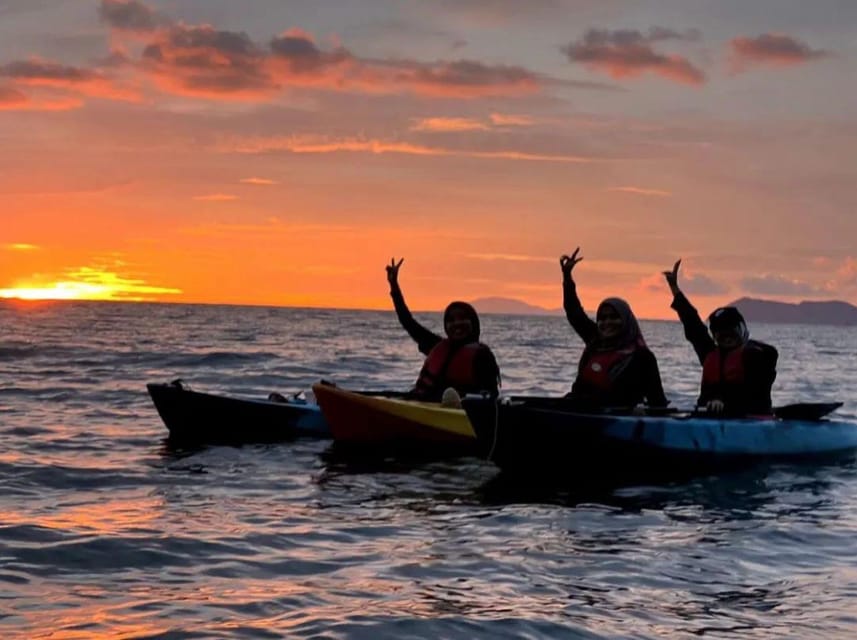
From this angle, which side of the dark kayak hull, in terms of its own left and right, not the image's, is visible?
left

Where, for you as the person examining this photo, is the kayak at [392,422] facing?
facing to the left of the viewer

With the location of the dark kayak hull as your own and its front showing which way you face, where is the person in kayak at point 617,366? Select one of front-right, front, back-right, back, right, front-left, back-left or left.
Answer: back-left

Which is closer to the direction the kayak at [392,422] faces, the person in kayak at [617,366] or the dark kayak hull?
the dark kayak hull

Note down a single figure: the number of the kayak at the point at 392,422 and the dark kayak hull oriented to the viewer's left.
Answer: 2

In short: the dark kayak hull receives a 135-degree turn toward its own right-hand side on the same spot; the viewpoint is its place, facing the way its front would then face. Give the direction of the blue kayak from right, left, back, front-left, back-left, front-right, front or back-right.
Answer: right

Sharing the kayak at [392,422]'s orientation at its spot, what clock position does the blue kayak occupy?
The blue kayak is roughly at 7 o'clock from the kayak.

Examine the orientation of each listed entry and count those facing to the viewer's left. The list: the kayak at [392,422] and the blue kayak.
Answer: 2

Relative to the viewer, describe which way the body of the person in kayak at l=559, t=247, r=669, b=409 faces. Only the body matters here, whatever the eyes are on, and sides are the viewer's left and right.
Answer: facing the viewer and to the left of the viewer

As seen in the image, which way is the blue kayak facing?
to the viewer's left

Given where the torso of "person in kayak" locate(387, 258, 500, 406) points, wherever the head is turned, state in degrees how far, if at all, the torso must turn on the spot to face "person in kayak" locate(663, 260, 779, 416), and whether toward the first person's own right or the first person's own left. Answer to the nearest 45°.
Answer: approximately 135° to the first person's own left

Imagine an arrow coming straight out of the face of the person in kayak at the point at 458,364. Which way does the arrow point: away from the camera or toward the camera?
toward the camera

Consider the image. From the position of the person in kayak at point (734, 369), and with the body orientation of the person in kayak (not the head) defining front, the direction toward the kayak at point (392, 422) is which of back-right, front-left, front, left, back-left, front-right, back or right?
front-right
